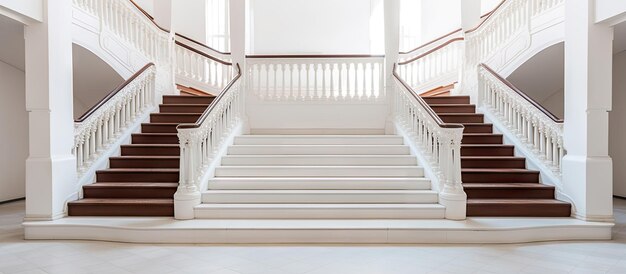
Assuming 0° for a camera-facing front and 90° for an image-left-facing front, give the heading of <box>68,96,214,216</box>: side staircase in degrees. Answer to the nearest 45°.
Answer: approximately 0°

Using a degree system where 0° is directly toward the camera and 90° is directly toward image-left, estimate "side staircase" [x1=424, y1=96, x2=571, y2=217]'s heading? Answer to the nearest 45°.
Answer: approximately 0°

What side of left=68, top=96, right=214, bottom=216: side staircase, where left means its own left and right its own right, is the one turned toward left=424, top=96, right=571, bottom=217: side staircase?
left

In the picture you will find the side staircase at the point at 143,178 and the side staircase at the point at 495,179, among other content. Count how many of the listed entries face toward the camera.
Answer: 2

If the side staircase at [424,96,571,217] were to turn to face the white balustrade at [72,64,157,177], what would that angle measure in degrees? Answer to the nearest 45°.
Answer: approximately 90° to its right

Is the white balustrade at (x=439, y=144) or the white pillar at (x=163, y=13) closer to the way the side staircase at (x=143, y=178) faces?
the white balustrade

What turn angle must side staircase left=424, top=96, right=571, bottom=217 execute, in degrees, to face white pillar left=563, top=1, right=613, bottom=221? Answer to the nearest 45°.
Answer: approximately 45° to its left

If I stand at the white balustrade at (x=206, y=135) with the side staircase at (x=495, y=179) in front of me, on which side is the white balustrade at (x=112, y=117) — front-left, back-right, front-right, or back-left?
back-left

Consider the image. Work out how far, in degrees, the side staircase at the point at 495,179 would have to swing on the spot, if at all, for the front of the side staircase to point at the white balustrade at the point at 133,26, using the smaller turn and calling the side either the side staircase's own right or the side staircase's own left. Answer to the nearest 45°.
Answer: approximately 90° to the side staircase's own right

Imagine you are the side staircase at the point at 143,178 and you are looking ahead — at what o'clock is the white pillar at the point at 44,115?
The white pillar is roughly at 2 o'clock from the side staircase.

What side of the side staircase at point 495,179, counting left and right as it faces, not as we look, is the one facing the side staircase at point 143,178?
right

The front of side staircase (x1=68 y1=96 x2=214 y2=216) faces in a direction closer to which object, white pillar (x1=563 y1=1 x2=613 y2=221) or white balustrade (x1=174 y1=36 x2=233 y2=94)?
the white pillar

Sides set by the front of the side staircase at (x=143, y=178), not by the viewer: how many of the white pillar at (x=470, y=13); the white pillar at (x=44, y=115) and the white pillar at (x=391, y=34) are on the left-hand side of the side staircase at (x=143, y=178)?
2
